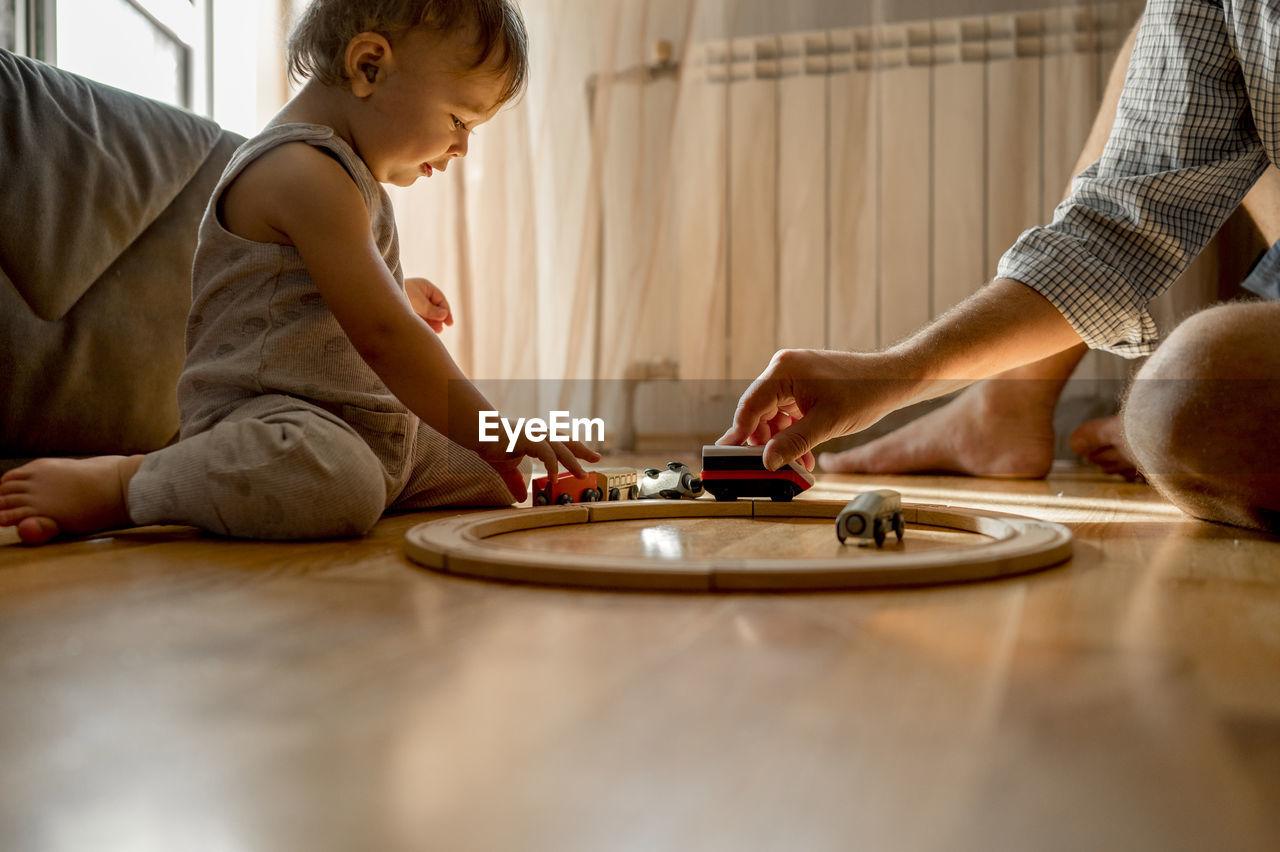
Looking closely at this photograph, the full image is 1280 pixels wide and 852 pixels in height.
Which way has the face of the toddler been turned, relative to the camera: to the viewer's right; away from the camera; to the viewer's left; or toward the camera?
to the viewer's right

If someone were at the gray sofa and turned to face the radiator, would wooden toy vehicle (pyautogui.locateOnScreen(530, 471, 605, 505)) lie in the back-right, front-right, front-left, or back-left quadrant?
front-right

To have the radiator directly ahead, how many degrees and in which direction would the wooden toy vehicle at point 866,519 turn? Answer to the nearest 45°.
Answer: approximately 135° to its right

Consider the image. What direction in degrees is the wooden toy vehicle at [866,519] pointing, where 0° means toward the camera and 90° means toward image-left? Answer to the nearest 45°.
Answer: approximately 45°

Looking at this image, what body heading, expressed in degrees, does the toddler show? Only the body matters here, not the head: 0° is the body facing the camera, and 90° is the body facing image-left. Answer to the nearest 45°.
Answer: approximately 270°

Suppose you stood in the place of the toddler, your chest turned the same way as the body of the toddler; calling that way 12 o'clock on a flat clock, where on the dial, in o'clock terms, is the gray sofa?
The gray sofa is roughly at 8 o'clock from the toddler.

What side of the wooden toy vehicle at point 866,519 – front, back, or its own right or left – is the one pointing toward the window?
right

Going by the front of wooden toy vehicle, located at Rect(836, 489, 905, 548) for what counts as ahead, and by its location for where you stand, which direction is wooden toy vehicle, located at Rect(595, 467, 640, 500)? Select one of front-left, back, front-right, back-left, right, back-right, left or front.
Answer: right

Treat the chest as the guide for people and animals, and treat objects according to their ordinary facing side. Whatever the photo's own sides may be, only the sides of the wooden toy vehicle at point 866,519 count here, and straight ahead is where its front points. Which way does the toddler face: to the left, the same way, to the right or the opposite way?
the opposite way

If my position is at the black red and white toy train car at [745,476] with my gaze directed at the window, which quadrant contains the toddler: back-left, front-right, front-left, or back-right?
front-left
